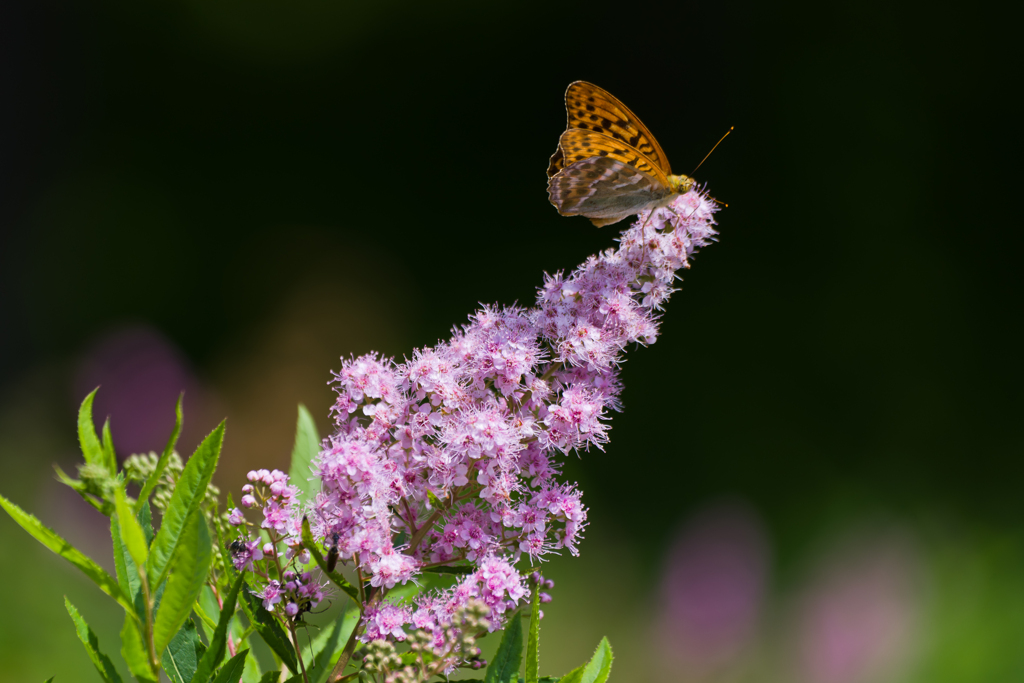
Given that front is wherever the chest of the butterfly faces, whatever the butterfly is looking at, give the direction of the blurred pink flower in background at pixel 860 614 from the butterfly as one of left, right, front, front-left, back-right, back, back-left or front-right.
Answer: front-left

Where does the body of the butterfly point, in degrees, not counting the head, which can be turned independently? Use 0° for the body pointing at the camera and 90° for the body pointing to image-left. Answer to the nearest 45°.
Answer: approximately 270°

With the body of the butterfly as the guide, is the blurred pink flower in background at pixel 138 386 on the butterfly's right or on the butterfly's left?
on the butterfly's left

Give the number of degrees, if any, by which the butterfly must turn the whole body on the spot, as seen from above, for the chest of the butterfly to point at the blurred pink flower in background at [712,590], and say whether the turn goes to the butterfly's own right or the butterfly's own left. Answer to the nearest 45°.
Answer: approximately 45° to the butterfly's own left
